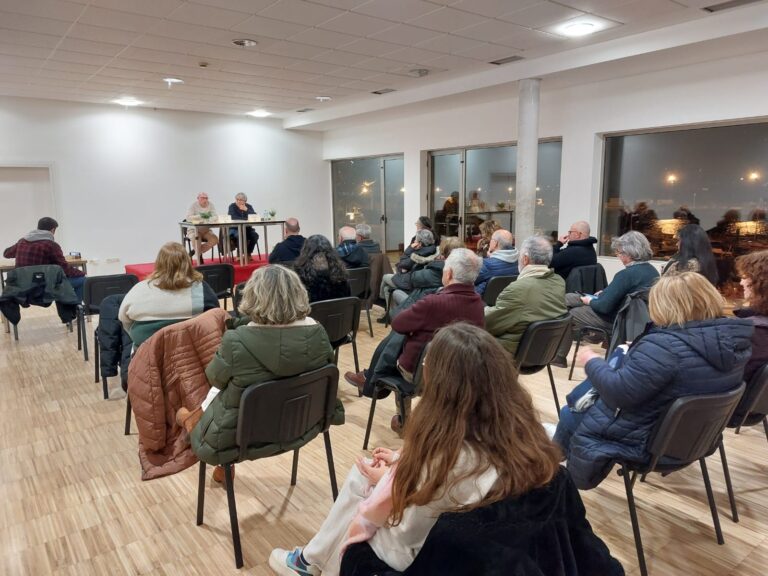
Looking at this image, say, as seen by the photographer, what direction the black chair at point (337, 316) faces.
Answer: facing away from the viewer and to the left of the viewer

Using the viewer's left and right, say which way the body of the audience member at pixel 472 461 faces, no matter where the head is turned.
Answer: facing away from the viewer and to the left of the viewer

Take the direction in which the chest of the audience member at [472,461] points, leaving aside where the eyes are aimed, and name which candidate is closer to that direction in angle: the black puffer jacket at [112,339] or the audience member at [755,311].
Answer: the black puffer jacket

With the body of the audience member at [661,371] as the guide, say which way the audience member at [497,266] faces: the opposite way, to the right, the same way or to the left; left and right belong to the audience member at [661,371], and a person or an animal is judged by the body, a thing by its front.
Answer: the same way

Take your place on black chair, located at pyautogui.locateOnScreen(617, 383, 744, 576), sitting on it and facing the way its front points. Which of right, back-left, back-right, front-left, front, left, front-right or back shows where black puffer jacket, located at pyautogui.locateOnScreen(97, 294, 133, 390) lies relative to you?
front-left

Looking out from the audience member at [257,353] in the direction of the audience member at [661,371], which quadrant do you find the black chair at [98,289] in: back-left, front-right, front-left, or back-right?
back-left

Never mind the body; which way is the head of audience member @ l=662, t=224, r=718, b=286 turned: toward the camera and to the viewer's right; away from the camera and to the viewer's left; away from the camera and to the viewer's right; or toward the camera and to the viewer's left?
away from the camera and to the viewer's left

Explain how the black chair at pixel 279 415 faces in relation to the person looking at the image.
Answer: facing away from the viewer and to the left of the viewer

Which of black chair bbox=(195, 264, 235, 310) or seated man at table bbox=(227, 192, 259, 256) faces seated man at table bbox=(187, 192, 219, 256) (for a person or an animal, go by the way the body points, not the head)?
the black chair

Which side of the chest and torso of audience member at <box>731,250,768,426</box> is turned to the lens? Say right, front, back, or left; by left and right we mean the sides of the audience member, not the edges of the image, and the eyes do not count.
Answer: left

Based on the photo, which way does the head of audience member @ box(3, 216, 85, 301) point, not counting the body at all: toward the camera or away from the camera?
away from the camera

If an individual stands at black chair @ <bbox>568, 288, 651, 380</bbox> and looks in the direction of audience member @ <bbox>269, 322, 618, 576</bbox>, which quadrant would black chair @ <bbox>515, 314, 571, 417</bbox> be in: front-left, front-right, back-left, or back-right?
front-right

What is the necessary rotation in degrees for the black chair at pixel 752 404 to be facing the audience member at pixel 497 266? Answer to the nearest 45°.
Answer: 0° — it already faces them

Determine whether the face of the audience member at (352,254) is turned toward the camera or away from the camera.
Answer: away from the camera

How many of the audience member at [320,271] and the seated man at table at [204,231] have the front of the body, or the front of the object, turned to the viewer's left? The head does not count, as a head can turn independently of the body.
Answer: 0

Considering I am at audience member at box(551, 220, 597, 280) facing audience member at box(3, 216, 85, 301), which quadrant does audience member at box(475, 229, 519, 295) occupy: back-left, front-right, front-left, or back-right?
front-left

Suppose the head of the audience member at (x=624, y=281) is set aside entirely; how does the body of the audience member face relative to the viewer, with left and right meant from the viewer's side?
facing to the left of the viewer

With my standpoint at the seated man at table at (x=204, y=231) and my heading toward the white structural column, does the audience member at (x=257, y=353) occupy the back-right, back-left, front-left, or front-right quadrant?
front-right

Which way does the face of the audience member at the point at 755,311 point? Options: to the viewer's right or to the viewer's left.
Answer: to the viewer's left

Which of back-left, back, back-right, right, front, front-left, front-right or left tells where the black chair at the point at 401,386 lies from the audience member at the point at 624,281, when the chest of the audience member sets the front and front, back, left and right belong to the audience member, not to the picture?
front-left
